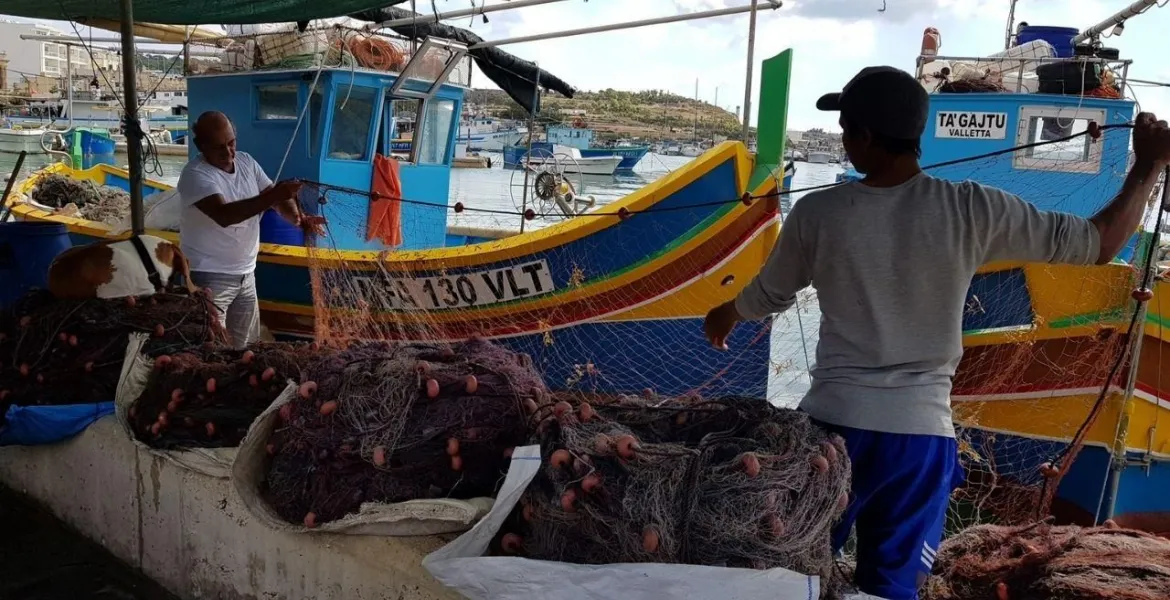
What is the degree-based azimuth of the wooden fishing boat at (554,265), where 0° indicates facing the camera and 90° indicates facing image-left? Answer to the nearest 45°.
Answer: approximately 315°

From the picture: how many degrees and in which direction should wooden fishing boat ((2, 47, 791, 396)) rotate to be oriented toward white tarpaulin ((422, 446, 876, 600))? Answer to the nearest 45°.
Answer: approximately 45° to its right

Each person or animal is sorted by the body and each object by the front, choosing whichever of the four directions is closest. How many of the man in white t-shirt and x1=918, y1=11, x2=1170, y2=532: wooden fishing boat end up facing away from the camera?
0

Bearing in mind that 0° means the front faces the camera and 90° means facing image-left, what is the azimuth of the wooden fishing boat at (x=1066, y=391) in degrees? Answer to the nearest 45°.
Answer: approximately 315°

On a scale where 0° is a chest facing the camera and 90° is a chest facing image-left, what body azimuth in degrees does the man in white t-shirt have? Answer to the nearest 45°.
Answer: approximately 315°

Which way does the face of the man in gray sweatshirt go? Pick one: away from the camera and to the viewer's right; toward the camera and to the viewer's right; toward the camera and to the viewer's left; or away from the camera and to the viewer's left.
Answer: away from the camera and to the viewer's left

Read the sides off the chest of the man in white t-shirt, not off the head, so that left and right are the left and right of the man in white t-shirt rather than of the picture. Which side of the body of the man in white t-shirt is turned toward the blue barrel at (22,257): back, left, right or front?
back

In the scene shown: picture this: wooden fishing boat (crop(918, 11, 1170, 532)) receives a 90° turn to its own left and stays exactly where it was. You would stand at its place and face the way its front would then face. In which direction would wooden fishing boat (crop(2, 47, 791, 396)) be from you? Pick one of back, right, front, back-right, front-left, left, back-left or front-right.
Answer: back-left

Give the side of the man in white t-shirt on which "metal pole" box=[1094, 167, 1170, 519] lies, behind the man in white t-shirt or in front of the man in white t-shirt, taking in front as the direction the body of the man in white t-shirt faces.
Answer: in front

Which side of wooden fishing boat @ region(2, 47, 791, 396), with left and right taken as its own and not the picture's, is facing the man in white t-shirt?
right

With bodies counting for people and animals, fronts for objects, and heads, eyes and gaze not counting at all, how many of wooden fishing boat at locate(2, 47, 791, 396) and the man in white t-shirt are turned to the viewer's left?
0
